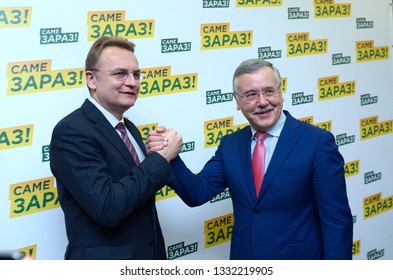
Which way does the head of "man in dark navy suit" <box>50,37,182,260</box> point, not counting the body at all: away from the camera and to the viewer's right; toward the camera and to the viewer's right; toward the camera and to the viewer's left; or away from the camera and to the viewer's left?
toward the camera and to the viewer's right

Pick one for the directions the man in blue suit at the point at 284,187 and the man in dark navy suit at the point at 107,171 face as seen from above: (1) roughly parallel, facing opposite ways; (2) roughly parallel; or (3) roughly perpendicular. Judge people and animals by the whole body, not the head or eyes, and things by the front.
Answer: roughly perpendicular

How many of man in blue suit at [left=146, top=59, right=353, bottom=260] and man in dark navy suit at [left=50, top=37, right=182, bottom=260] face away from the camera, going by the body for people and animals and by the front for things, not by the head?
0

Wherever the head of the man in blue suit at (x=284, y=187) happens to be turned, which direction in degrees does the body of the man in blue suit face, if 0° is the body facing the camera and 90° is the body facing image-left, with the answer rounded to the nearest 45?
approximately 45°

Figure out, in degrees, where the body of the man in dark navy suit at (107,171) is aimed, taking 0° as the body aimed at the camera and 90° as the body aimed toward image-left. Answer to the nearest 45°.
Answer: approximately 315°
